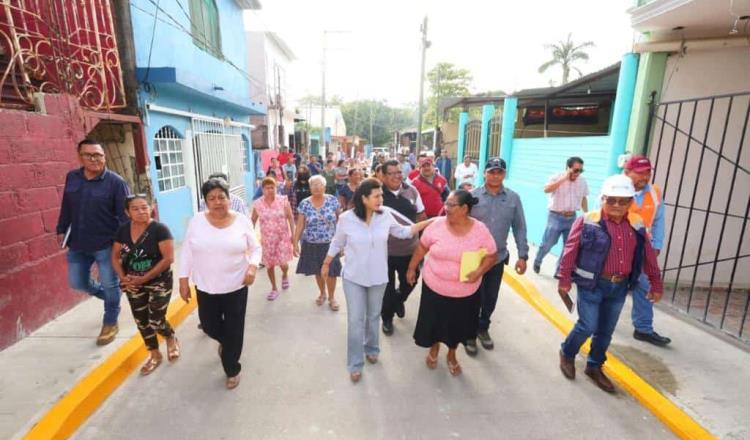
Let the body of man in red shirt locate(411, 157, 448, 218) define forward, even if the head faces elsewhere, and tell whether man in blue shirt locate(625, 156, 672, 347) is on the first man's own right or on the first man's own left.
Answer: on the first man's own left

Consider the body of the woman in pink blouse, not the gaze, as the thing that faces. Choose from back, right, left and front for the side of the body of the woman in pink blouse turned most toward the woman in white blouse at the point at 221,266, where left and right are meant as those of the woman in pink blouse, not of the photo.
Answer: right

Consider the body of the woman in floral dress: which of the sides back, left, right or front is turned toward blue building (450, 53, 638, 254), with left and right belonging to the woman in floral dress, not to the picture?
left

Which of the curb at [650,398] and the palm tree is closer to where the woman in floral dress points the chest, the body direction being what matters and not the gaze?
the curb

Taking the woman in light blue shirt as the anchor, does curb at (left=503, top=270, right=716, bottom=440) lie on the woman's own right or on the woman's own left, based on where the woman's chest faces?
on the woman's own left

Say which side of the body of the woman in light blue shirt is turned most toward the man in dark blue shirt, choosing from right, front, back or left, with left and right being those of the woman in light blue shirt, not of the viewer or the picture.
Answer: right

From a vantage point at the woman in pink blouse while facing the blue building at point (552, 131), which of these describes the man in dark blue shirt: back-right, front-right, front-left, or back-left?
back-left

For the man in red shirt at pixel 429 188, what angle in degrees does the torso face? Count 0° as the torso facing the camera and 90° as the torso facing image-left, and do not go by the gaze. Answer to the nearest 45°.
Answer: approximately 0°

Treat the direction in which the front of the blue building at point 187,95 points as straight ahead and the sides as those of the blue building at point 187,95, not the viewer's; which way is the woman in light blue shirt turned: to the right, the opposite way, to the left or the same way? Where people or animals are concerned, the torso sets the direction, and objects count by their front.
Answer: to the right

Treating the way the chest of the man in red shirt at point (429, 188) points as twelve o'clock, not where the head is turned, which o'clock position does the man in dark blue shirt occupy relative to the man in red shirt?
The man in dark blue shirt is roughly at 2 o'clock from the man in red shirt.

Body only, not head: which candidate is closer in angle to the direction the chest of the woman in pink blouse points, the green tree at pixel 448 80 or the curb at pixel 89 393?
the curb
